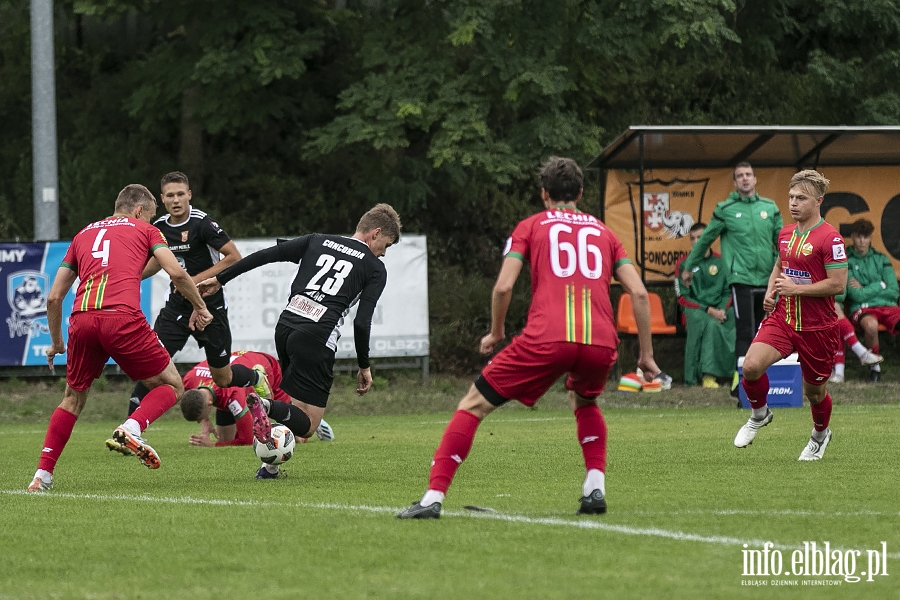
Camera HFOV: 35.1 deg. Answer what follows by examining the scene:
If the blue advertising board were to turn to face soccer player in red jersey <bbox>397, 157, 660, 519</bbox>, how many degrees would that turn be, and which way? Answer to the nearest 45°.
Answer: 0° — it already faces them

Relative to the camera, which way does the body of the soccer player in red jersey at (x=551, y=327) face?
away from the camera

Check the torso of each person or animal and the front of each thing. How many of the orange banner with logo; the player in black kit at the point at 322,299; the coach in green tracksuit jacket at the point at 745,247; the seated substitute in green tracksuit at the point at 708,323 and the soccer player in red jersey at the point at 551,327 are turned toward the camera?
3
